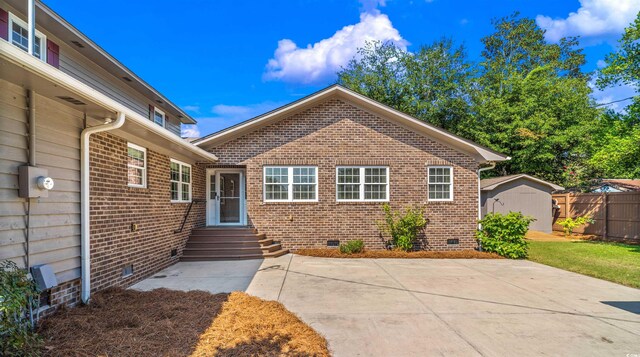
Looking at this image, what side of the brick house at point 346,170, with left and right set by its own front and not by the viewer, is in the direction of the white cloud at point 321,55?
back

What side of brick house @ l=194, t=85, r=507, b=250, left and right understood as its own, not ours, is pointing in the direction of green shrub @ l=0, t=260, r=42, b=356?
front

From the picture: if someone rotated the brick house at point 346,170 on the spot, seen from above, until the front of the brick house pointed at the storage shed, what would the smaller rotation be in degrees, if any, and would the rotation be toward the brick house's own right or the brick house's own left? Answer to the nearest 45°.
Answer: approximately 135° to the brick house's own left

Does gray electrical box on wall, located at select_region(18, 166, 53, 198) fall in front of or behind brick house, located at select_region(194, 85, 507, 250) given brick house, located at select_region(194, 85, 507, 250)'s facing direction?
in front

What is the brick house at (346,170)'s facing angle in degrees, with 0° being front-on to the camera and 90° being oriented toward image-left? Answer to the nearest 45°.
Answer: approximately 0°

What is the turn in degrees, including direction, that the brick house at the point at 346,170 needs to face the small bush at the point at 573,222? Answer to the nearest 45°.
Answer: approximately 135° to its left

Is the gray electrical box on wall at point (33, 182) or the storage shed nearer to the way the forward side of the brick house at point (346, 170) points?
the gray electrical box on wall

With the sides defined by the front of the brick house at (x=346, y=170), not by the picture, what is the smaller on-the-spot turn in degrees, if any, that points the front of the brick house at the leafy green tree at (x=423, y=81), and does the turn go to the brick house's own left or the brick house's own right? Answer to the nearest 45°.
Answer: approximately 180°
